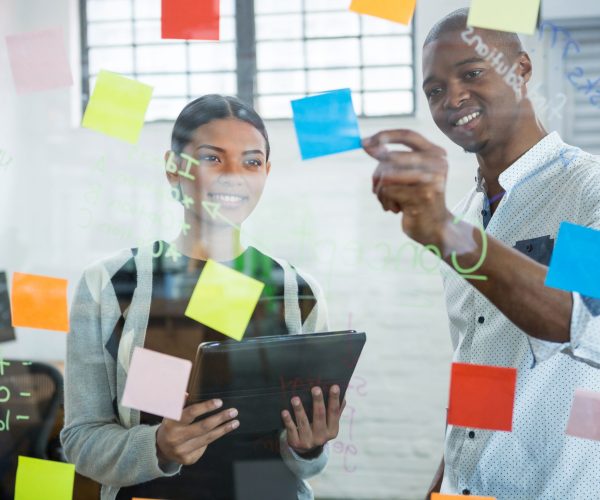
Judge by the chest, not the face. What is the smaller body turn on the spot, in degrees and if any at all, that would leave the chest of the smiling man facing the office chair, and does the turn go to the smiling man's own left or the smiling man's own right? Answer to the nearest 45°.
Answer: approximately 45° to the smiling man's own right

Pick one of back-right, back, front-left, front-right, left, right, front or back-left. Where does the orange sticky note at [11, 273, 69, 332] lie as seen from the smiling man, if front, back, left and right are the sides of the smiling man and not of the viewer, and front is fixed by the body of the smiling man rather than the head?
front-right

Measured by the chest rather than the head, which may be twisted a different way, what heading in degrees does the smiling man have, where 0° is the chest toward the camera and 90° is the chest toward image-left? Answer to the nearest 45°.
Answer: approximately 45°

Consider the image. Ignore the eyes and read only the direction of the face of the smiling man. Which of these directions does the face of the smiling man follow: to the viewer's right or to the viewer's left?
to the viewer's left

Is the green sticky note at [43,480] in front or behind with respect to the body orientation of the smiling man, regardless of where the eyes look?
in front
